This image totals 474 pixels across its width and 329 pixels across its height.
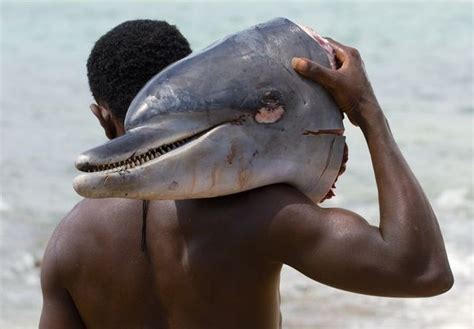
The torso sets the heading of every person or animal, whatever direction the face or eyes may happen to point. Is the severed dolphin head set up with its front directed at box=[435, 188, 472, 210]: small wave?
no

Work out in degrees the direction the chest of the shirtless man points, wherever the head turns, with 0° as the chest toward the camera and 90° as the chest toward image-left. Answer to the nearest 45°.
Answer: approximately 180°

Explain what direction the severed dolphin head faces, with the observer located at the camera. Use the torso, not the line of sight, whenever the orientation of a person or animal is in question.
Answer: facing to the left of the viewer

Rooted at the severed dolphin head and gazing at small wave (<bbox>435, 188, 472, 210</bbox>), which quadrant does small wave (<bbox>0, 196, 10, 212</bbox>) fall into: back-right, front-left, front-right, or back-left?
front-left
